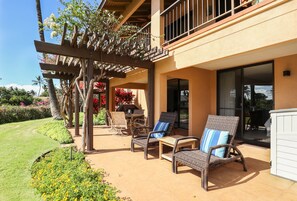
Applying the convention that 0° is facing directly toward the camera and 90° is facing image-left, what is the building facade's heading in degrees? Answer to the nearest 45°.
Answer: approximately 45°

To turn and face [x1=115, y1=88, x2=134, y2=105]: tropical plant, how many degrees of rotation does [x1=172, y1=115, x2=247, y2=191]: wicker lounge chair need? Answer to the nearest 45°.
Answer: approximately 90° to its right

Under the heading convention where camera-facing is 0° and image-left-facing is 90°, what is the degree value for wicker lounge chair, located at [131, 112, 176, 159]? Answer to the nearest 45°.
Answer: approximately 45°

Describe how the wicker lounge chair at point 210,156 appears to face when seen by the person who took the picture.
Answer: facing the viewer and to the left of the viewer

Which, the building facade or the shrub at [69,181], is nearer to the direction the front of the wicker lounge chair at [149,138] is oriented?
the shrub

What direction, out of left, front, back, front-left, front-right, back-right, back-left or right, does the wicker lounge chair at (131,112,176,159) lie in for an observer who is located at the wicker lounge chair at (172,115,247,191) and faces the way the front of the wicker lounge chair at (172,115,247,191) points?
right

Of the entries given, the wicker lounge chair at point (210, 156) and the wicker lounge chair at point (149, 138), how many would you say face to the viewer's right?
0

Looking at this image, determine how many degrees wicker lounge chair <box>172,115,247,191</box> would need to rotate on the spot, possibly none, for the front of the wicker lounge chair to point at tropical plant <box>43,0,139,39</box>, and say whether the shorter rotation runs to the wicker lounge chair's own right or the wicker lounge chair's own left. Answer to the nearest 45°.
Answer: approximately 45° to the wicker lounge chair's own right

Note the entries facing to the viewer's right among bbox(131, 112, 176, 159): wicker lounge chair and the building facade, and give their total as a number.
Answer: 0

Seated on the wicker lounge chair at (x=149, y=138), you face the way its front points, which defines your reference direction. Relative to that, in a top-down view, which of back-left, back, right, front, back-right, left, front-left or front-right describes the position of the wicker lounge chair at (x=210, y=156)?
left

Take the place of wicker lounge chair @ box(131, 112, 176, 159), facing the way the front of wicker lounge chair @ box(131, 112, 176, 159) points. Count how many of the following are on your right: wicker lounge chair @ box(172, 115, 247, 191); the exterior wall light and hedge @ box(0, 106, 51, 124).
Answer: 1

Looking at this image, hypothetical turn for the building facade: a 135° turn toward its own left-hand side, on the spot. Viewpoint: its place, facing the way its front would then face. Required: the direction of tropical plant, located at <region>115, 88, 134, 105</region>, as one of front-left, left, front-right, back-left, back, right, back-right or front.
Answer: back-left

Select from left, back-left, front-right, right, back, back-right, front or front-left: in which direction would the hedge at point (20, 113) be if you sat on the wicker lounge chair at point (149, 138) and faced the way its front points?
right

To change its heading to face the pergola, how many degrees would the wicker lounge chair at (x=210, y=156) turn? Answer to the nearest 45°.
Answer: approximately 45° to its right

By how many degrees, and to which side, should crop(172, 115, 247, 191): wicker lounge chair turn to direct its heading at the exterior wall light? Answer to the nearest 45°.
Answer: approximately 180°

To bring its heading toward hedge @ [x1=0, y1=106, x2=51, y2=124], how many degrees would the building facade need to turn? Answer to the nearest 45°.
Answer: approximately 45° to its right

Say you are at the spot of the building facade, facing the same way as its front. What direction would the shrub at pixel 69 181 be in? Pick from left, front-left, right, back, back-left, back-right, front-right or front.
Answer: front
